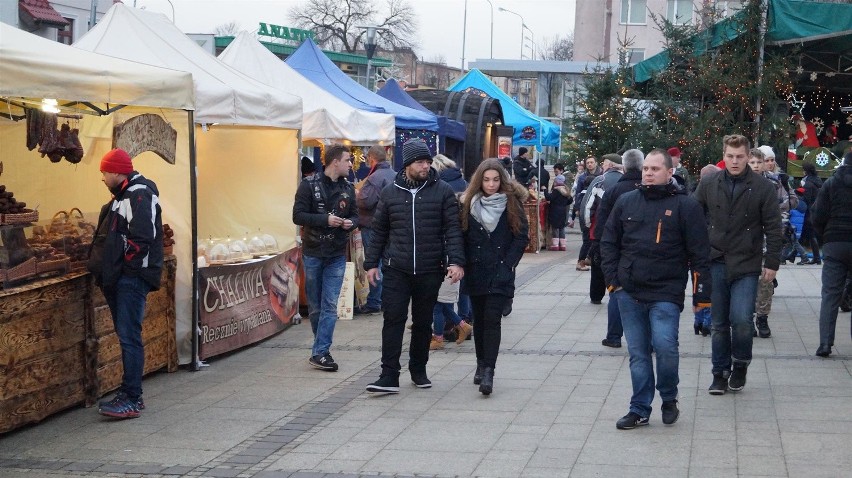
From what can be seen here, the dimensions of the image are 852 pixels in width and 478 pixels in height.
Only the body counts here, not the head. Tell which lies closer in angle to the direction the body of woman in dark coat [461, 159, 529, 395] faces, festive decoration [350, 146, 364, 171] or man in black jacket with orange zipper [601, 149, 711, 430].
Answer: the man in black jacket with orange zipper

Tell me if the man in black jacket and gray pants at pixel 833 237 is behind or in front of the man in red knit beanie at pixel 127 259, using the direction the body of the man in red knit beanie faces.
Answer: behind

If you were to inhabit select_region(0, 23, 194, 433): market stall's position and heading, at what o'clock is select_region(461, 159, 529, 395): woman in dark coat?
The woman in dark coat is roughly at 11 o'clock from the market stall.

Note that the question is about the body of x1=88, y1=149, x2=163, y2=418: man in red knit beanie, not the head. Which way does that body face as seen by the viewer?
to the viewer's left

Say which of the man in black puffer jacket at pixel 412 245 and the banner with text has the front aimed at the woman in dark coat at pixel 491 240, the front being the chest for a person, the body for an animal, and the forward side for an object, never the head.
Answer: the banner with text

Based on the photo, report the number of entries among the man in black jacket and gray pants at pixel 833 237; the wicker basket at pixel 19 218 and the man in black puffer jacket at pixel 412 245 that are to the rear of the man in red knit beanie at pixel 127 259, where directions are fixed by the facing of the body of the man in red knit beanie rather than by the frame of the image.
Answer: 2

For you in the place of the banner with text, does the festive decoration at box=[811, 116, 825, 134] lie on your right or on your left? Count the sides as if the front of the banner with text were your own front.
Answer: on your left

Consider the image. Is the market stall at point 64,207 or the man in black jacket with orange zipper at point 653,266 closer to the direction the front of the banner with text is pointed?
the man in black jacket with orange zipper

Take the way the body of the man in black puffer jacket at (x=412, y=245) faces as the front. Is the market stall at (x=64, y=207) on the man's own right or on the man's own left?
on the man's own right

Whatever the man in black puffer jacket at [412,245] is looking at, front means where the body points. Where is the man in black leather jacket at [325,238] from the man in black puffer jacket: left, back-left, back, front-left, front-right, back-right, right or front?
back-right

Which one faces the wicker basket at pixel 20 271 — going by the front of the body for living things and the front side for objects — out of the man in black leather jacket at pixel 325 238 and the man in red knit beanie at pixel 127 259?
the man in red knit beanie
